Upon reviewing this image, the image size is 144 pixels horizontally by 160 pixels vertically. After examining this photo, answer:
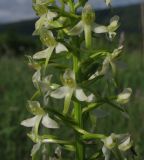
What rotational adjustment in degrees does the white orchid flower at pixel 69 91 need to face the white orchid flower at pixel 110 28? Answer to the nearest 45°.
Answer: approximately 135° to its left

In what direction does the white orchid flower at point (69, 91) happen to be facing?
toward the camera
